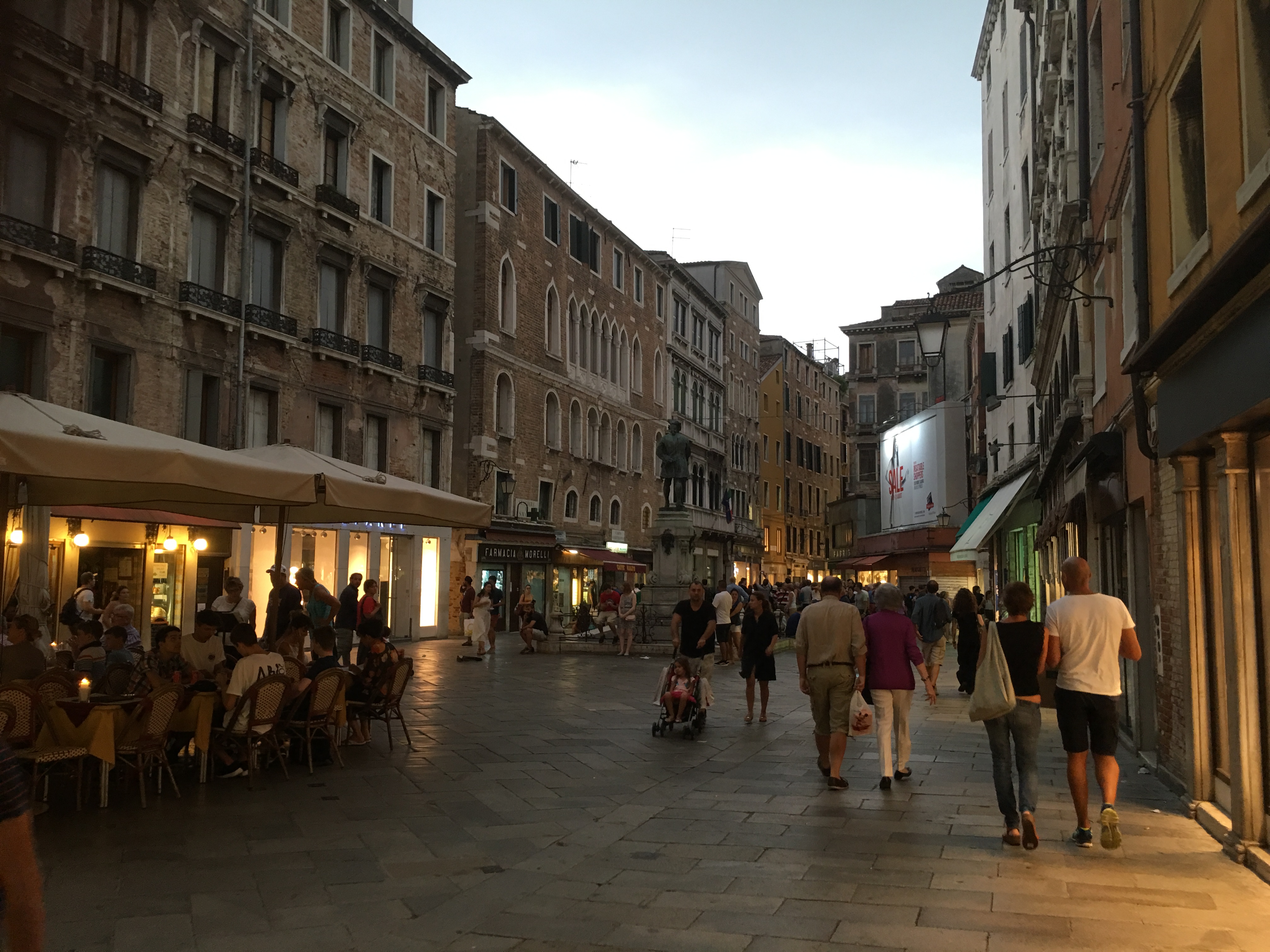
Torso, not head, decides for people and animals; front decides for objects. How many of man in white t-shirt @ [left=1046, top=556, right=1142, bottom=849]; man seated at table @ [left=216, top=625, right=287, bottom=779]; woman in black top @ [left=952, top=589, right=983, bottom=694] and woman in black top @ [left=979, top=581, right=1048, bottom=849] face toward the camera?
0

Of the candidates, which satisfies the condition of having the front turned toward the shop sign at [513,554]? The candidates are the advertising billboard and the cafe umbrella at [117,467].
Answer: the advertising billboard

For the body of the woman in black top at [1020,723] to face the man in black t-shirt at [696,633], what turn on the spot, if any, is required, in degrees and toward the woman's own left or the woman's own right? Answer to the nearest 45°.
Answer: approximately 45° to the woman's own left

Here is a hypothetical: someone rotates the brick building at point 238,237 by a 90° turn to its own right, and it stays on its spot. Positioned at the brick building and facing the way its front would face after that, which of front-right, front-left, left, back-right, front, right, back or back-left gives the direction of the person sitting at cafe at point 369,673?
front-left

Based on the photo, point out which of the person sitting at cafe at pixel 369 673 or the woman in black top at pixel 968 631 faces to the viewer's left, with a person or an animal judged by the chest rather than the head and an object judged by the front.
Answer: the person sitting at cafe

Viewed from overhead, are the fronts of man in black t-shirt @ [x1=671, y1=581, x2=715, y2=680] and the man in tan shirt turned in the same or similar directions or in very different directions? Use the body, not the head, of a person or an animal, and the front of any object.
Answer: very different directions

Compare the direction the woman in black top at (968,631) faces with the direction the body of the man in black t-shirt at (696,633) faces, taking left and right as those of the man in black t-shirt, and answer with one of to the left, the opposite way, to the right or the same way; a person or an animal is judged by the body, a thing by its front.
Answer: the opposite way

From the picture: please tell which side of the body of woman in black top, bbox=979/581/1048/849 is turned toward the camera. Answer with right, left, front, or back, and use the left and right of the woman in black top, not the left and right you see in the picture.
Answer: back

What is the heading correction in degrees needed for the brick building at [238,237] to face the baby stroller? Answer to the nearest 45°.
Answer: approximately 45° to its right

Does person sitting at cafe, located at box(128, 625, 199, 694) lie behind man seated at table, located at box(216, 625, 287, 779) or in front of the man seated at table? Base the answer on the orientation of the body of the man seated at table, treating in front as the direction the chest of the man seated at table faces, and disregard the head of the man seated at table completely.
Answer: in front

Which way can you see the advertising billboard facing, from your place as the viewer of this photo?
facing the viewer and to the left of the viewer

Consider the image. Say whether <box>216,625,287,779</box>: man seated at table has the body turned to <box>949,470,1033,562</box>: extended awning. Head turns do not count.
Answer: no

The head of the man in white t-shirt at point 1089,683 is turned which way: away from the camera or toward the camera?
away from the camera

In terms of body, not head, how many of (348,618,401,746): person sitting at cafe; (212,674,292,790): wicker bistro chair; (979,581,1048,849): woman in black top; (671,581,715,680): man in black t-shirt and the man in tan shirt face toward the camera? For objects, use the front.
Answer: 1

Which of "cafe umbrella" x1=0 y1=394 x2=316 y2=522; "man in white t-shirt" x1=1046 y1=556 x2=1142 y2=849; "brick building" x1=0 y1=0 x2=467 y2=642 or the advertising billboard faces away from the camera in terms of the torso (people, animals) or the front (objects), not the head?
the man in white t-shirt

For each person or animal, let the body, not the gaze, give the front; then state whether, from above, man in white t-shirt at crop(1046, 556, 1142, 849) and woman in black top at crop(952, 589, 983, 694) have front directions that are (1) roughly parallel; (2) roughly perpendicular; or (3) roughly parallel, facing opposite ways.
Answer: roughly parallel

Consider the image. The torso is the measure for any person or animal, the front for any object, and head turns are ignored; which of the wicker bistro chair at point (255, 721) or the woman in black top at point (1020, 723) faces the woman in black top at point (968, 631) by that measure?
the woman in black top at point (1020, 723)

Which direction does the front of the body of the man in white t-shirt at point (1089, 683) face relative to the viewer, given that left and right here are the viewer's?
facing away from the viewer

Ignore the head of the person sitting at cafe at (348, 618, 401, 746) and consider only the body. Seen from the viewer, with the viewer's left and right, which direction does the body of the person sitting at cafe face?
facing to the left of the viewer

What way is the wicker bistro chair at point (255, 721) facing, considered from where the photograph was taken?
facing away from the viewer and to the left of the viewer

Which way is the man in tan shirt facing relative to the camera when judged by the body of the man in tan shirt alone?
away from the camera
